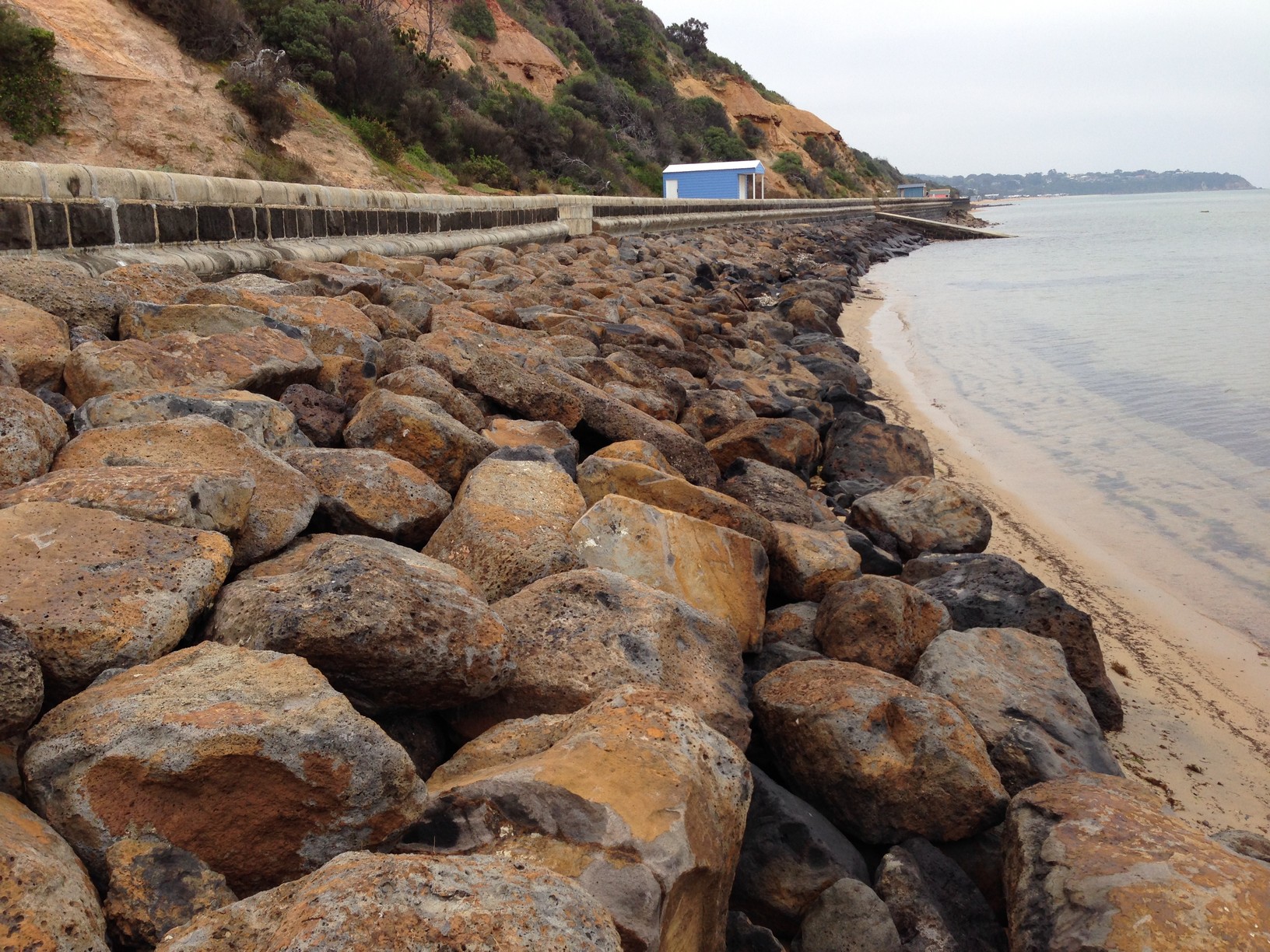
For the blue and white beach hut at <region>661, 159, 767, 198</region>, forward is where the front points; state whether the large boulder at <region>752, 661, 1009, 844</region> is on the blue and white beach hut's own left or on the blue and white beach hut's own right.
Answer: on the blue and white beach hut's own right

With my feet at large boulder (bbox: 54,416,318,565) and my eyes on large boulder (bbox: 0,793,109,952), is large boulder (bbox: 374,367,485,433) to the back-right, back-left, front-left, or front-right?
back-left

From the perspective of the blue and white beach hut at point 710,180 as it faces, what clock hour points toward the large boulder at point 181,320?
The large boulder is roughly at 3 o'clock from the blue and white beach hut.

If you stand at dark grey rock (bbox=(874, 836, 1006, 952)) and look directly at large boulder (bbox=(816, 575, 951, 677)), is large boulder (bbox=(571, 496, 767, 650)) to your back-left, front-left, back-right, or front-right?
front-left

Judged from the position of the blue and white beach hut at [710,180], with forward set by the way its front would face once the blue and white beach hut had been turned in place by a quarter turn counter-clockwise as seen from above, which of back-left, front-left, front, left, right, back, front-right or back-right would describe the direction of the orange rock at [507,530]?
back

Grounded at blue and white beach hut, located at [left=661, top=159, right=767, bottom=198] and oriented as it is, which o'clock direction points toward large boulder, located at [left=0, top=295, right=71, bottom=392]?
The large boulder is roughly at 3 o'clock from the blue and white beach hut.

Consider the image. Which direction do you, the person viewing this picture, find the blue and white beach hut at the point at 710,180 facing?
facing to the right of the viewer

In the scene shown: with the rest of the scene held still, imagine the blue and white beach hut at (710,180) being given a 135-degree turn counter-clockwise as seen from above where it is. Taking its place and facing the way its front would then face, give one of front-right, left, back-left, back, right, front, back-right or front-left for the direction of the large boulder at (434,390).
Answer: back-left

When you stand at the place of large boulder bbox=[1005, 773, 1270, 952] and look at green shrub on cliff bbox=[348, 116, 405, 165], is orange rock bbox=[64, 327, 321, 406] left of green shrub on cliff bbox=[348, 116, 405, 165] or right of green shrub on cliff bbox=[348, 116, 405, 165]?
left

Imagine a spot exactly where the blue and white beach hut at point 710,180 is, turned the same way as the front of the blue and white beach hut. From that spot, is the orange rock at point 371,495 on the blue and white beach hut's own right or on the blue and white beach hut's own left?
on the blue and white beach hut's own right

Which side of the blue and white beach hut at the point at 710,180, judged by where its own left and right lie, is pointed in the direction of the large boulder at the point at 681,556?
right

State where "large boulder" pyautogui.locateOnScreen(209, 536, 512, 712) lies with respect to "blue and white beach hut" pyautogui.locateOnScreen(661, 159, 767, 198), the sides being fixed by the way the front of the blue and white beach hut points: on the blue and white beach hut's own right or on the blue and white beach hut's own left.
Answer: on the blue and white beach hut's own right

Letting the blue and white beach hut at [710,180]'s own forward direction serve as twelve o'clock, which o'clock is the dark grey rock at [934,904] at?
The dark grey rock is roughly at 3 o'clock from the blue and white beach hut.
